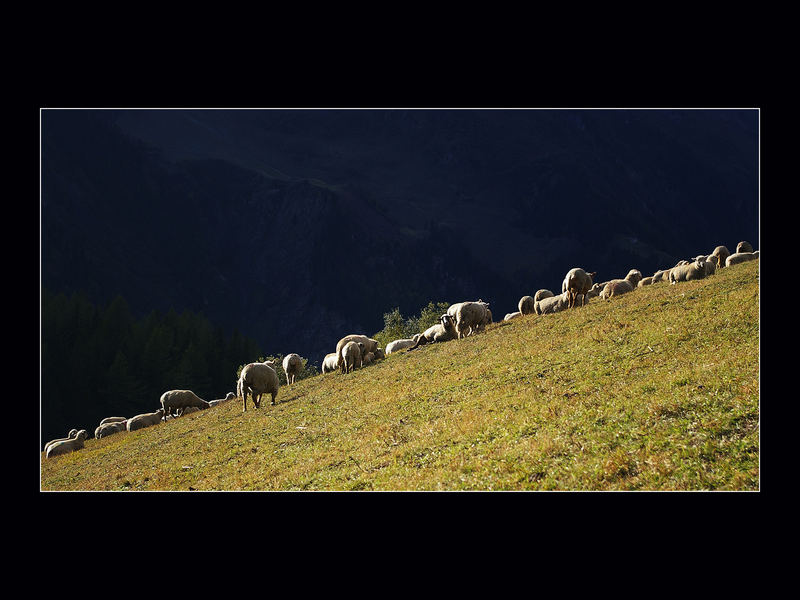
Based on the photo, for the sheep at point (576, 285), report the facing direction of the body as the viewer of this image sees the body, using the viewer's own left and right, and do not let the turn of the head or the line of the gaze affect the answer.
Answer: facing away from the viewer and to the right of the viewer

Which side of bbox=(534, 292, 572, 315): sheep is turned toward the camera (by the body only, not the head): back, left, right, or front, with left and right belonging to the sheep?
right

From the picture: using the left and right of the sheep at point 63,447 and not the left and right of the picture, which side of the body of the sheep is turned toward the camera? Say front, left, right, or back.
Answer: right

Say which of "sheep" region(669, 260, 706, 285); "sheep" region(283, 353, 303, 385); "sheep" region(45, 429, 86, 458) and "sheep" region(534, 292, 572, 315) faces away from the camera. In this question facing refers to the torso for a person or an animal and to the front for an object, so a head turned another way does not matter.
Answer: "sheep" region(283, 353, 303, 385)

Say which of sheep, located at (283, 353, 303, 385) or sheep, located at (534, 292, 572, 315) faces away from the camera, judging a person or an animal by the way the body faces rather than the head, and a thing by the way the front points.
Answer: sheep, located at (283, 353, 303, 385)

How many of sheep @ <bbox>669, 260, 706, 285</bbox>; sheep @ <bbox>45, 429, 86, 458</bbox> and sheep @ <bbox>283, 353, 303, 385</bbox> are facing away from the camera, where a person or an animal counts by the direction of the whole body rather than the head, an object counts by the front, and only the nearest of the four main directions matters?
1

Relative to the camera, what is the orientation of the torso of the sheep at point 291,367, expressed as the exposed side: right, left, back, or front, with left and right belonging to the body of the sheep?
back
